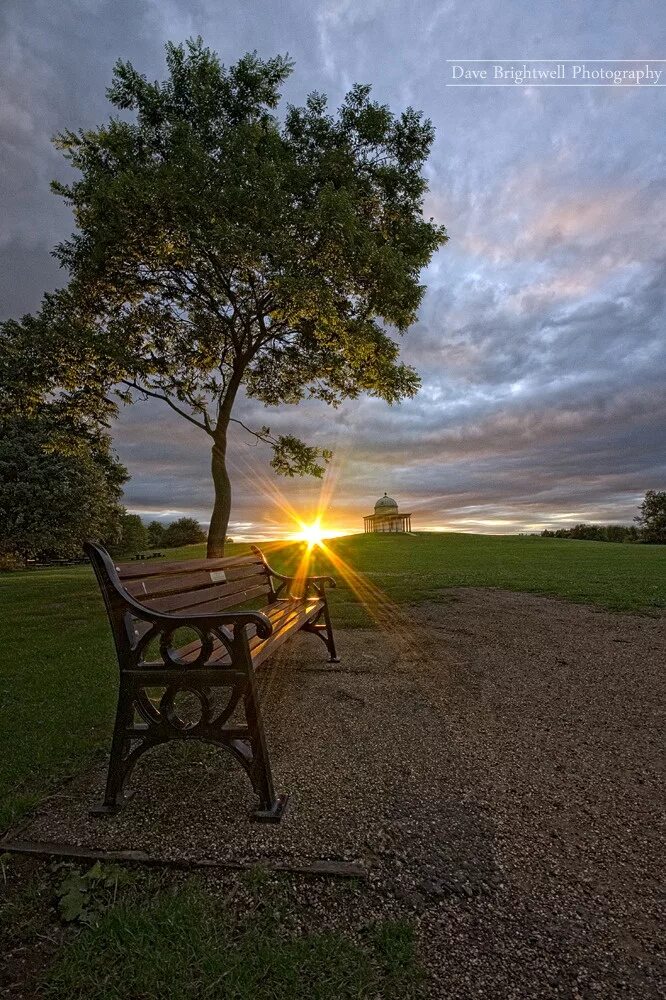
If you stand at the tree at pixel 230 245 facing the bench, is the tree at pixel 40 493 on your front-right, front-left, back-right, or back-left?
back-right

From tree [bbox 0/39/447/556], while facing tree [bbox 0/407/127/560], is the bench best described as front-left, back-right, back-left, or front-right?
back-left

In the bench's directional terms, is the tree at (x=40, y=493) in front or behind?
behind

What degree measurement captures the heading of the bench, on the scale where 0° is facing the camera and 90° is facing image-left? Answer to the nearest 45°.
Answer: approximately 315°
